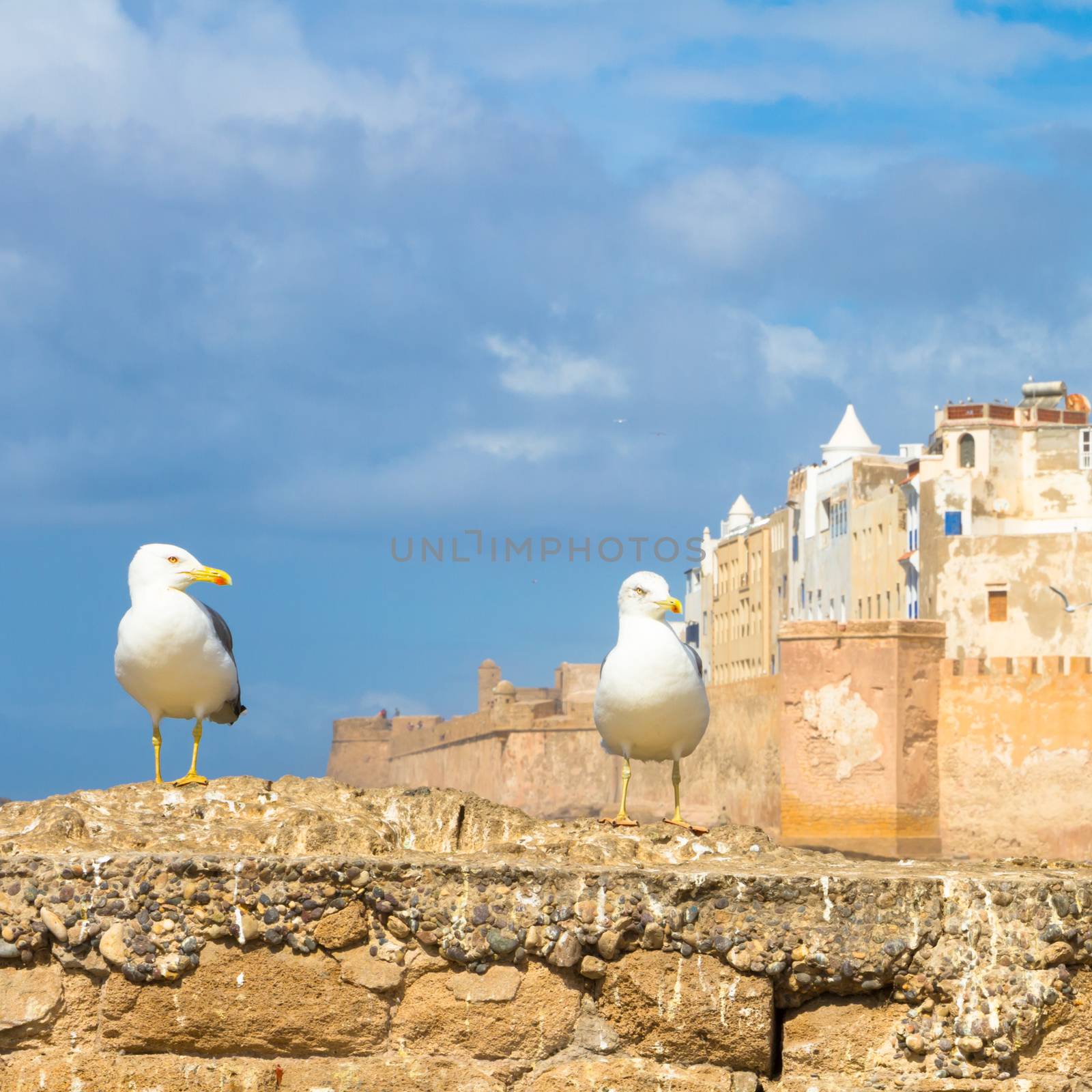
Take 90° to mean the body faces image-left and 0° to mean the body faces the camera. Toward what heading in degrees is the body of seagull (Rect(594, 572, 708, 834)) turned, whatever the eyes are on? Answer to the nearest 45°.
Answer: approximately 0°

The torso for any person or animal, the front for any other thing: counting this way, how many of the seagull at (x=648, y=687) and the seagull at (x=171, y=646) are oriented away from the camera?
0

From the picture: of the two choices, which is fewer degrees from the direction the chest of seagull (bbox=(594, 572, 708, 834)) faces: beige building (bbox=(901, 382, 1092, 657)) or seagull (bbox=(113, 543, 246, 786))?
the seagull

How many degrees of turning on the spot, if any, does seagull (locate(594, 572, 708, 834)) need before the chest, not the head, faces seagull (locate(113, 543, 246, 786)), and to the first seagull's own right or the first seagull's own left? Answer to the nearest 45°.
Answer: approximately 90° to the first seagull's own right

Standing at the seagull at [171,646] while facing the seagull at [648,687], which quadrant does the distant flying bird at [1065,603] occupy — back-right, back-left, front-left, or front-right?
front-left

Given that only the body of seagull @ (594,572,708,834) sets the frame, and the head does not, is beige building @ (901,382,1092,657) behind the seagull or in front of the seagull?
behind
